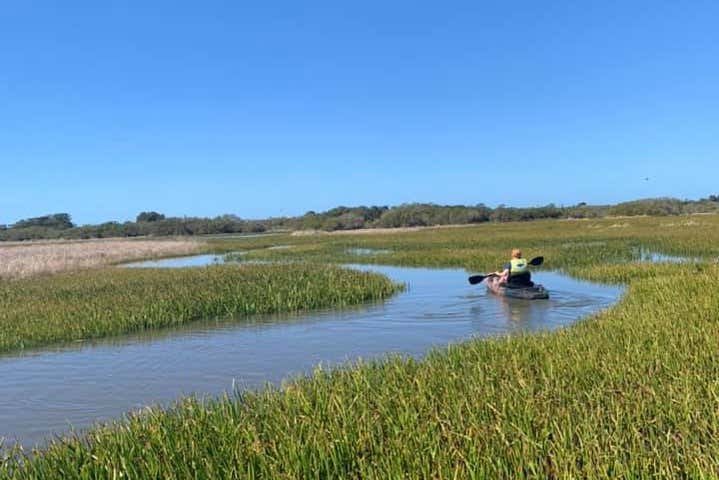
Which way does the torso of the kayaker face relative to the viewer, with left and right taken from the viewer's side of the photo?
facing away from the viewer and to the left of the viewer
